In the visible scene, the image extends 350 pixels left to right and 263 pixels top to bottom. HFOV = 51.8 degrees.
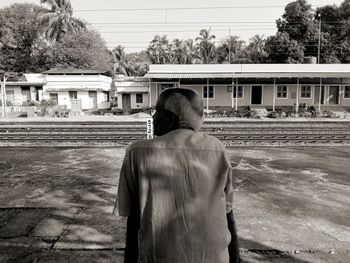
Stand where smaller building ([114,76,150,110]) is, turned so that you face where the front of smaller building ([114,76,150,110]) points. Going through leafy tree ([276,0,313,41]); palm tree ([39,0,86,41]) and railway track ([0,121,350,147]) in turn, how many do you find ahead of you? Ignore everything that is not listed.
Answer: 1

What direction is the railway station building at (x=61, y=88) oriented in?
toward the camera

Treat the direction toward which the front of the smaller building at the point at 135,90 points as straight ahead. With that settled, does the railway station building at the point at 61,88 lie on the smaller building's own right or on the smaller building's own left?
on the smaller building's own right

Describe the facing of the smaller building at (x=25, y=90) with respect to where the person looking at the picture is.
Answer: facing the viewer

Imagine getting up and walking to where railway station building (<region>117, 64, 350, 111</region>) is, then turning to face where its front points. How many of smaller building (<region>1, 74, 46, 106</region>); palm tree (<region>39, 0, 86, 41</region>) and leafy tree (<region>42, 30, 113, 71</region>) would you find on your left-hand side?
0

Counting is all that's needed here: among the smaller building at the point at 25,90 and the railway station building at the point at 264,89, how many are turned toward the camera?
2

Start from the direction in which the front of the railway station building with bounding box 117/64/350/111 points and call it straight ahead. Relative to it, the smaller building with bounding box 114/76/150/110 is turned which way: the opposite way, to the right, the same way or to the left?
the same way

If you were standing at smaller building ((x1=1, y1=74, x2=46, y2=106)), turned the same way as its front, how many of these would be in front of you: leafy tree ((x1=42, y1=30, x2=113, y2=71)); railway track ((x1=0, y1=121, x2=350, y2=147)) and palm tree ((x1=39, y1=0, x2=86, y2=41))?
1

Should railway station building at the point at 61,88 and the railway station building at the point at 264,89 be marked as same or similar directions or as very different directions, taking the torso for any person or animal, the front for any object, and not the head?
same or similar directions

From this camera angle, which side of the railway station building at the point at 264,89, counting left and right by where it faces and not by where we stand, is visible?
front

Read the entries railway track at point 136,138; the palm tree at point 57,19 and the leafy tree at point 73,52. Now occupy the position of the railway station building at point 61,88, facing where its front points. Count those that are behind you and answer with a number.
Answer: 2

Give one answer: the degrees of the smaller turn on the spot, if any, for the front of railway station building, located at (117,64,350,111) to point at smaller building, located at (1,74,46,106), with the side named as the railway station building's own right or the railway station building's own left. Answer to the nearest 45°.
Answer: approximately 90° to the railway station building's own right

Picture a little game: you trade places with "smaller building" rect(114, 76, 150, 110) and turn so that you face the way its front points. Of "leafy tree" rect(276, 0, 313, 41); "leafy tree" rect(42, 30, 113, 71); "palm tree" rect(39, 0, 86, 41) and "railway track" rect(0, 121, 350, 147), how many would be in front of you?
1

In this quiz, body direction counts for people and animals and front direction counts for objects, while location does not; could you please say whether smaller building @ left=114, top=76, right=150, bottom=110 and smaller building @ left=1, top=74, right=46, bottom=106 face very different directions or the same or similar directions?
same or similar directions

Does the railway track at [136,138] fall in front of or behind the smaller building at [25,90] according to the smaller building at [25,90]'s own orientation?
in front

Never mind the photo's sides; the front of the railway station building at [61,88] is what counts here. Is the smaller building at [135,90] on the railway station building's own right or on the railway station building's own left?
on the railway station building's own left

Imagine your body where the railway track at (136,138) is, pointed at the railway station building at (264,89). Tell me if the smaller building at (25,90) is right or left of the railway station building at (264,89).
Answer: left

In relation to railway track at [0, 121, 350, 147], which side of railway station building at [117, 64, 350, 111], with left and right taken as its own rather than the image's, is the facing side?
front

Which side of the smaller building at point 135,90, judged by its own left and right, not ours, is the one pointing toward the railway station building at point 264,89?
left

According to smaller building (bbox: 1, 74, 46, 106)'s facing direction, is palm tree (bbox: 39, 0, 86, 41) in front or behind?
behind

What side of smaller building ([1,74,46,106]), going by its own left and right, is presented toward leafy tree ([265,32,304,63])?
left
